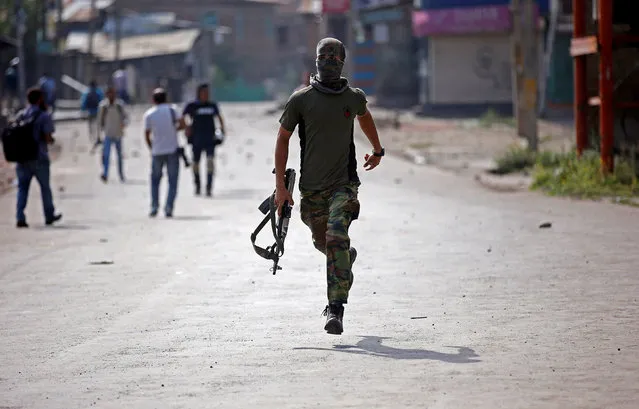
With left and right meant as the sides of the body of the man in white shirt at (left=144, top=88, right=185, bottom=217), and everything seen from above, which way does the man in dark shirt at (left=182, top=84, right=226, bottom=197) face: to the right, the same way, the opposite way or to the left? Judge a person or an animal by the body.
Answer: the opposite way

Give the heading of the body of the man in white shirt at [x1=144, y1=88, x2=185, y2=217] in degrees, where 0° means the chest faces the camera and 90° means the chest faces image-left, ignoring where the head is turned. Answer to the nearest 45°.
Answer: approximately 180°

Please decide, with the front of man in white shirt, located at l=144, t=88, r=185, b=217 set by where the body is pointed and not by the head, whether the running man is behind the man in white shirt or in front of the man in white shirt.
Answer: behind

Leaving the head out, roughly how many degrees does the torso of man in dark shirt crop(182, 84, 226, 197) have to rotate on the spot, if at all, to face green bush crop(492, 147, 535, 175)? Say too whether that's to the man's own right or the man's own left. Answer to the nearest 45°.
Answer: approximately 135° to the man's own left

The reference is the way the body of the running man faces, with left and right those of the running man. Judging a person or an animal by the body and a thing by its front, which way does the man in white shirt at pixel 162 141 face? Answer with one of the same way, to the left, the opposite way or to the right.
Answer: the opposite way

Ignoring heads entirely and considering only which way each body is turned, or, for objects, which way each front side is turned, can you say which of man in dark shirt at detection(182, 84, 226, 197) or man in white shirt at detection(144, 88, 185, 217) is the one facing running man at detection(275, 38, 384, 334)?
the man in dark shirt

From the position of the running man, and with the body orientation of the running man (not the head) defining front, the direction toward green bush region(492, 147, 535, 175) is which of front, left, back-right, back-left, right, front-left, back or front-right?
back

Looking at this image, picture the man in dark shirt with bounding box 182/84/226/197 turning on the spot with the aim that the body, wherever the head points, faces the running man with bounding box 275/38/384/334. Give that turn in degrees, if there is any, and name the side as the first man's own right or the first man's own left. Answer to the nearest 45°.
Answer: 0° — they already face them

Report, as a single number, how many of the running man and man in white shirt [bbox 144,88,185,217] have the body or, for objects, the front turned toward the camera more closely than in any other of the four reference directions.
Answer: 1
